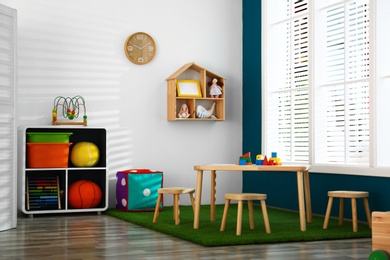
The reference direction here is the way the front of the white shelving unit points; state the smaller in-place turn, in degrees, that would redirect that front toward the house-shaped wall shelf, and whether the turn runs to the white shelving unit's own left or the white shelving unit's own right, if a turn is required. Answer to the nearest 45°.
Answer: approximately 90° to the white shelving unit's own left

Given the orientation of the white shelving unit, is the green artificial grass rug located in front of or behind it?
in front

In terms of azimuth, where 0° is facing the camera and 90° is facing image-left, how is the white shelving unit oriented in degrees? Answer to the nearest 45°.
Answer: approximately 0°

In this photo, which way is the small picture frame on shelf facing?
toward the camera

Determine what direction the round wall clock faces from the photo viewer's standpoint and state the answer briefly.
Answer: facing the viewer

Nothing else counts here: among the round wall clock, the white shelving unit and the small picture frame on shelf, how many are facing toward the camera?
3

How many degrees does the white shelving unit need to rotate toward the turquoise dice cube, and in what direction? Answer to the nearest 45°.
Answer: approximately 90° to its left

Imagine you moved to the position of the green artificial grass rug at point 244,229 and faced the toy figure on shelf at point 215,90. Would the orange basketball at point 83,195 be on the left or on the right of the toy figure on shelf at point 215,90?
left

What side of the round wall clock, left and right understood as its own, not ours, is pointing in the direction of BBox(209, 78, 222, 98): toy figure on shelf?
left

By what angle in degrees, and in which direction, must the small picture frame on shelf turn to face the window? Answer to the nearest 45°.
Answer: approximately 45° to its left
